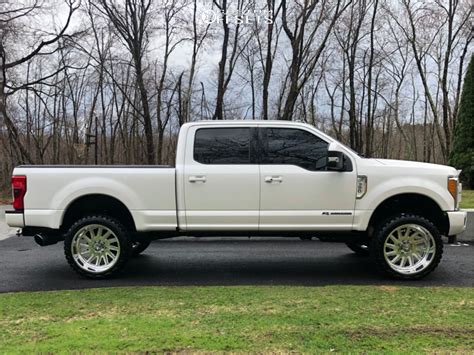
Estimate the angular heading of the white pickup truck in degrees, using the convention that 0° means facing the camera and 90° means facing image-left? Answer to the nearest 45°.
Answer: approximately 270°
